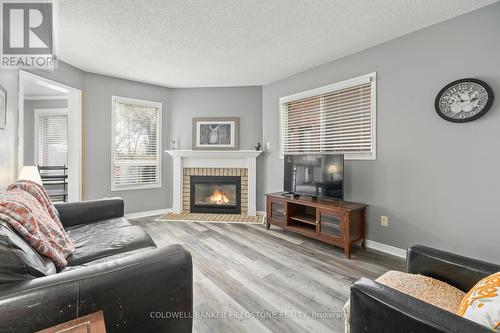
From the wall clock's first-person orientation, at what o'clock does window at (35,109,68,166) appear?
The window is roughly at 1 o'clock from the wall clock.

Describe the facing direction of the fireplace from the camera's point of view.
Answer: facing the viewer

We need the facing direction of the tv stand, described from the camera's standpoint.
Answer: facing the viewer and to the left of the viewer

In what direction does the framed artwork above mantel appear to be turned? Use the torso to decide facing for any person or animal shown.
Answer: toward the camera

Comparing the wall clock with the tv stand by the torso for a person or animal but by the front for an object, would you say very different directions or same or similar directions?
same or similar directions

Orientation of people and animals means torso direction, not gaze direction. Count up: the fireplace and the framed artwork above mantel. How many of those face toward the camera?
2

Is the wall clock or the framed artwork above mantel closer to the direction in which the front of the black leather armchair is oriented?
the framed artwork above mantel

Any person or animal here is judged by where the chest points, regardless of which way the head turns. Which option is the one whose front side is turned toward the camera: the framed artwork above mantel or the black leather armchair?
the framed artwork above mantel

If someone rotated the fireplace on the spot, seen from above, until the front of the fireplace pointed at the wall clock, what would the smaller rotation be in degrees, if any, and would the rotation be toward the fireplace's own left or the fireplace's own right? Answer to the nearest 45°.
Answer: approximately 45° to the fireplace's own left

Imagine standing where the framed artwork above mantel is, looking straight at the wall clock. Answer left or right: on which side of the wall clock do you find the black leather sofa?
right

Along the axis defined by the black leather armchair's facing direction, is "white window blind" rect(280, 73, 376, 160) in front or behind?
in front

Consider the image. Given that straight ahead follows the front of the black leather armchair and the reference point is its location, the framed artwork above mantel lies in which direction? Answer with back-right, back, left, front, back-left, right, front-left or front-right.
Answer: front

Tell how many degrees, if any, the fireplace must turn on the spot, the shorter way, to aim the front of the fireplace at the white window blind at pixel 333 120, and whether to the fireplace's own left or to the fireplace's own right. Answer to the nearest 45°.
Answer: approximately 45° to the fireplace's own left

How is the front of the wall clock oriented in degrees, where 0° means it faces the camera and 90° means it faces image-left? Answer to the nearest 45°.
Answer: approximately 45°

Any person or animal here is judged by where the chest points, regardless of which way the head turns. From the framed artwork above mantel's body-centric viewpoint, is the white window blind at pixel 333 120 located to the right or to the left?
on its left

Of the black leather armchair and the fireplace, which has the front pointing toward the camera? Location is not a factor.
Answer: the fireplace

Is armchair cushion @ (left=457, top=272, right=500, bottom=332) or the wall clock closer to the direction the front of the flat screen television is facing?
the armchair cushion

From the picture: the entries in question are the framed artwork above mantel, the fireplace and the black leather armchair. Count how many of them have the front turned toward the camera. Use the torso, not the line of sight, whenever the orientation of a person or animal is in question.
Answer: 2

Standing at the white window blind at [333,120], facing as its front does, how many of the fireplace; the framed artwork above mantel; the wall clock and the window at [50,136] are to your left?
1

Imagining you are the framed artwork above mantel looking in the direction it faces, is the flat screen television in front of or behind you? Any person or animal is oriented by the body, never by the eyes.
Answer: in front
